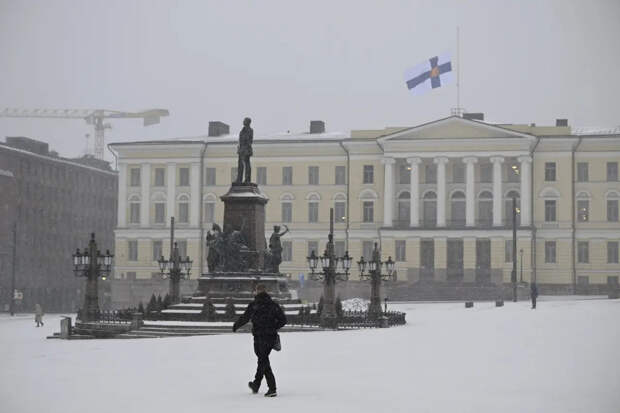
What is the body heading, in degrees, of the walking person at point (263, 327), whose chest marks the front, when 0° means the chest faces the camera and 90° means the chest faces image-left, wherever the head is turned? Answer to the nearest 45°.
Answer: approximately 135°

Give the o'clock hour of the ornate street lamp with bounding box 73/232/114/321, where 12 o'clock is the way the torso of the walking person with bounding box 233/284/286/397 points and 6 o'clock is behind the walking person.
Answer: The ornate street lamp is roughly at 1 o'clock from the walking person.

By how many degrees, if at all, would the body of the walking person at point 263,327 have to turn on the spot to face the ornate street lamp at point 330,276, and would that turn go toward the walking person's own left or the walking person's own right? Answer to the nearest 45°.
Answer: approximately 45° to the walking person's own right
